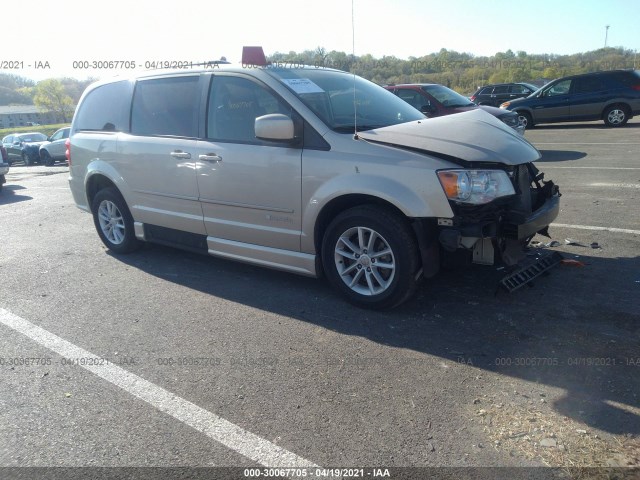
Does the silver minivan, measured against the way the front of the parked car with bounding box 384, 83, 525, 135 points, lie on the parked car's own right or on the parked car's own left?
on the parked car's own right

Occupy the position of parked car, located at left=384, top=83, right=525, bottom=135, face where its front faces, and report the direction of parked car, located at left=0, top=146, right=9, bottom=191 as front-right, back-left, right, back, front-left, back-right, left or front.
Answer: back-right

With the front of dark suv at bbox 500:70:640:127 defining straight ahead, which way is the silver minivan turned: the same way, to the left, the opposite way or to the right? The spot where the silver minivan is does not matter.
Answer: the opposite way

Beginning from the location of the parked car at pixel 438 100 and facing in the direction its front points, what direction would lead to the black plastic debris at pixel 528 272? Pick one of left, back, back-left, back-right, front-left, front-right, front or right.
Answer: front-right

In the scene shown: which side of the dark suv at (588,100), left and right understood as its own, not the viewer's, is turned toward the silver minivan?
left

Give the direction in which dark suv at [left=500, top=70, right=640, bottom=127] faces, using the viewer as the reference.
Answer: facing to the left of the viewer

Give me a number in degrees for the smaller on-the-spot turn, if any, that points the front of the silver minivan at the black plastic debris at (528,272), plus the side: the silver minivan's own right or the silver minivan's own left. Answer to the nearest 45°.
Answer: approximately 45° to the silver minivan's own left

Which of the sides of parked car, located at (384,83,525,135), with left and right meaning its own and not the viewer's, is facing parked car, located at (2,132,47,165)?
back

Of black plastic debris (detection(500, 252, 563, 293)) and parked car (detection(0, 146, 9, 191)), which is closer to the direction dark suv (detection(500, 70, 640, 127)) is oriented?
the parked car

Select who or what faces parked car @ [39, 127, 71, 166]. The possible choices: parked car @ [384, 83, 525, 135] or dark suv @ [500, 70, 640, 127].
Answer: the dark suv

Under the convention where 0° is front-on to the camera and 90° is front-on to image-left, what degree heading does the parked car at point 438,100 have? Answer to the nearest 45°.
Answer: approximately 315°

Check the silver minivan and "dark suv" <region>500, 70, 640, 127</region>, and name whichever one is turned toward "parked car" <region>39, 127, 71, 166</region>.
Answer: the dark suv
